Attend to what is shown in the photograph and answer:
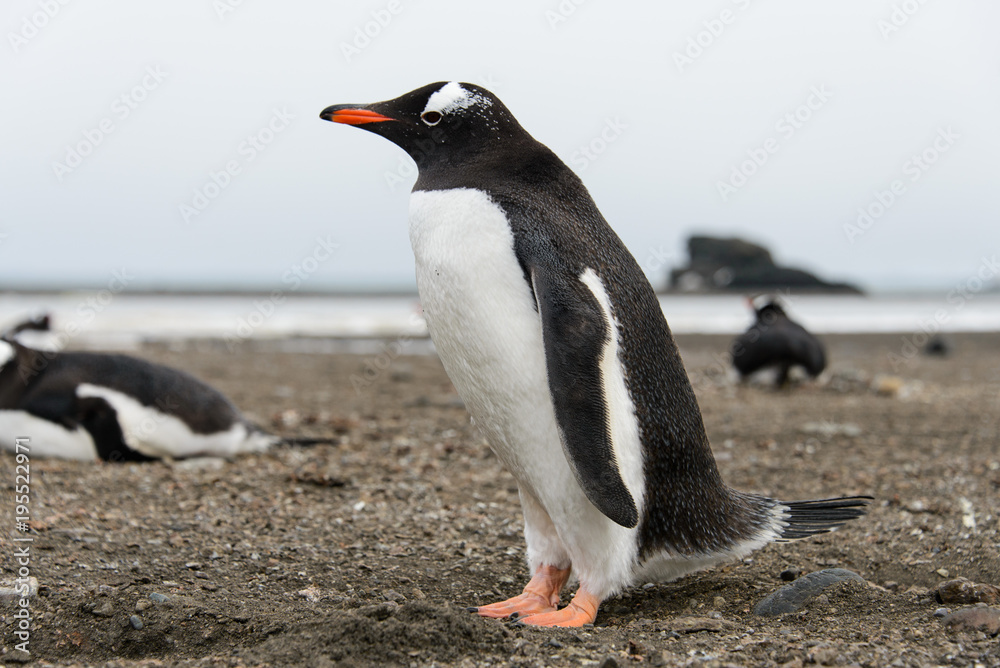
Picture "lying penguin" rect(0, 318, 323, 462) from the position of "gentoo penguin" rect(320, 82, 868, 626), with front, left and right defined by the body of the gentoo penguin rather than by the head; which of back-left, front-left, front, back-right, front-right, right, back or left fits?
front-right

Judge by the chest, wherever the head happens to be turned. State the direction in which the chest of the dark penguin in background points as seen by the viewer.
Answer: away from the camera

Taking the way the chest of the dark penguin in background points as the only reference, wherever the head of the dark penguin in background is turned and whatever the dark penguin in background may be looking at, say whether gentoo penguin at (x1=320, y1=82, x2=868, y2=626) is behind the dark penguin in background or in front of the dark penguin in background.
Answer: behind

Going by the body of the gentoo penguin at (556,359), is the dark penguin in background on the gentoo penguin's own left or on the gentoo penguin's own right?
on the gentoo penguin's own right

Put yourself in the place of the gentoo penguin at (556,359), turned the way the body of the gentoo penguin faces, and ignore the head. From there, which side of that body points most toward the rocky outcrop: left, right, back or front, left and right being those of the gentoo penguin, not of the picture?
right

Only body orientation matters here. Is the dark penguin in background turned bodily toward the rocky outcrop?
yes

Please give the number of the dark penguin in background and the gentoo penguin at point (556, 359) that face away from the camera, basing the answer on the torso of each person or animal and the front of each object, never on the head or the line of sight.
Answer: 1

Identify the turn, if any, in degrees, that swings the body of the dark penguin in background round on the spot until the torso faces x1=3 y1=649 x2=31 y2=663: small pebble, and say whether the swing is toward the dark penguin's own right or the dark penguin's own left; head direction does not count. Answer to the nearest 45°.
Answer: approximately 180°

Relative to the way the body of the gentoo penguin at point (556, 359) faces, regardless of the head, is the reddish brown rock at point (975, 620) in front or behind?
behind

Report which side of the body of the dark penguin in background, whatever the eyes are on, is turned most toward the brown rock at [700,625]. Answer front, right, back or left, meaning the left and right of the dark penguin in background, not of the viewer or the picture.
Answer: back

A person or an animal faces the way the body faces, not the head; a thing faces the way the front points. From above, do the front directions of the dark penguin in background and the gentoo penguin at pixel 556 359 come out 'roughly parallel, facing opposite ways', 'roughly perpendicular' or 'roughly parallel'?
roughly perpendicular

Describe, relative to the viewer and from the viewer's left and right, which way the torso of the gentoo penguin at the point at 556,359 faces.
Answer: facing to the left of the viewer

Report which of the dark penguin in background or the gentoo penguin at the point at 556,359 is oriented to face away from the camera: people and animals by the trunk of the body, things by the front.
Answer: the dark penguin in background
